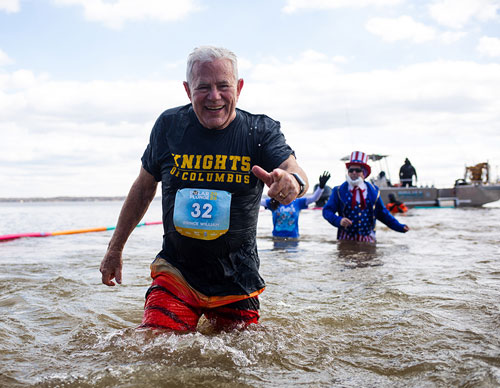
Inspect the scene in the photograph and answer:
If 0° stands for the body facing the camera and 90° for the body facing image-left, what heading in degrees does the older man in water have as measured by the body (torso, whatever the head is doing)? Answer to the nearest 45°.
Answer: approximately 0°

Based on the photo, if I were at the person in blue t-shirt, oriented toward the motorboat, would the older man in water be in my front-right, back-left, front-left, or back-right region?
back-right

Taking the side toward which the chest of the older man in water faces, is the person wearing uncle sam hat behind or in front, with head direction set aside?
behind

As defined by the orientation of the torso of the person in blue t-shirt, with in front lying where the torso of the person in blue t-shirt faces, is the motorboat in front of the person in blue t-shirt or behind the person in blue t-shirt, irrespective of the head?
behind

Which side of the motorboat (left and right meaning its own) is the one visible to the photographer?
right

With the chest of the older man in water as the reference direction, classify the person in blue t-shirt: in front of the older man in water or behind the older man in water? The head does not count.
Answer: behind

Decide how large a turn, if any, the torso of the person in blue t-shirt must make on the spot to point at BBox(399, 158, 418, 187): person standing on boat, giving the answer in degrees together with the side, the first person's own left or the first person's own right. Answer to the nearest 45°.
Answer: approximately 180°

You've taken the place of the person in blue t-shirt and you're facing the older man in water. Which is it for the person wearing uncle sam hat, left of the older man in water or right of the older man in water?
left
